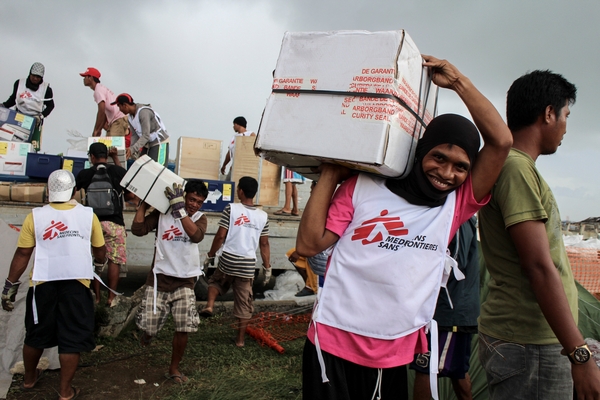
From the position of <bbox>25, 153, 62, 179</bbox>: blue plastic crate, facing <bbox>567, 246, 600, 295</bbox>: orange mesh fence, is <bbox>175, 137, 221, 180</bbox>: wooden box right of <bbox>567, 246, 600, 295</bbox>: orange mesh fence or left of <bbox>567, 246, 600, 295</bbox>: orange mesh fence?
left

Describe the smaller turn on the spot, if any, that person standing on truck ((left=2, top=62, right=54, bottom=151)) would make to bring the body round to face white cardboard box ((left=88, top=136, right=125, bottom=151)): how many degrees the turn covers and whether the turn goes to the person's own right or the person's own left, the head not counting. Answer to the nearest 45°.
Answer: approximately 45° to the person's own left

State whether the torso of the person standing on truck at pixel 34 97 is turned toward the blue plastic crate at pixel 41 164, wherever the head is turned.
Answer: yes

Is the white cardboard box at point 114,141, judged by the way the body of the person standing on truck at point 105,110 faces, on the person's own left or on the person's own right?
on the person's own left

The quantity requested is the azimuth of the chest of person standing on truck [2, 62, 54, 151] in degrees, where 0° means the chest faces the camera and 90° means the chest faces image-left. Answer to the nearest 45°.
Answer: approximately 0°

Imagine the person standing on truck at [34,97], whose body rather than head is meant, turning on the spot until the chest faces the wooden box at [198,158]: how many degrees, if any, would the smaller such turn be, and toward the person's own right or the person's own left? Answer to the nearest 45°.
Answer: approximately 45° to the person's own left

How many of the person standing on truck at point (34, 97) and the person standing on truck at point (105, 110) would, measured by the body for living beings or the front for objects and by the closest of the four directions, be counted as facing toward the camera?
1

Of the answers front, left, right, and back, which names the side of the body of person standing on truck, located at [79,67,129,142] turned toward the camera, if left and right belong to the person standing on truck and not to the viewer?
left

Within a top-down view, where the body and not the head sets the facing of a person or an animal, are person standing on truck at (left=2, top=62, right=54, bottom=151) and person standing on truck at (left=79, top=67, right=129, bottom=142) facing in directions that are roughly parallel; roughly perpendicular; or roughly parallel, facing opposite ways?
roughly perpendicular

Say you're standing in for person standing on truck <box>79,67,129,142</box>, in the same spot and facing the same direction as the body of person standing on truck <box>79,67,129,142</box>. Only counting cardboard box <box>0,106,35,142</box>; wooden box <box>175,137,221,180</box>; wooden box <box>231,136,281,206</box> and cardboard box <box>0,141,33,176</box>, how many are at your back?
2
